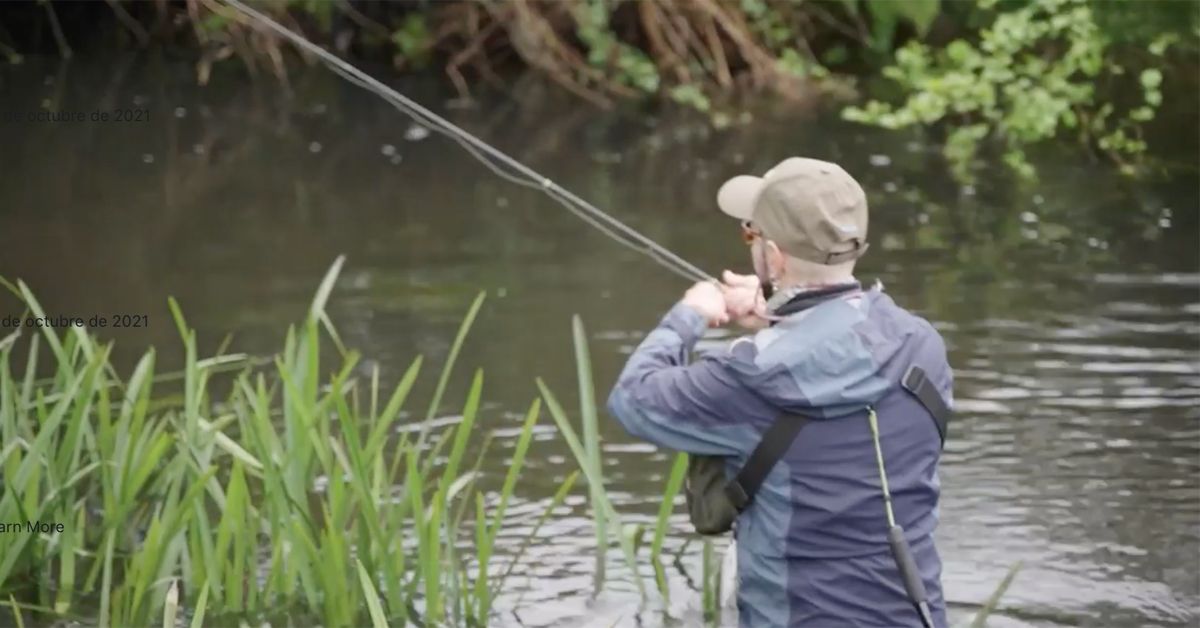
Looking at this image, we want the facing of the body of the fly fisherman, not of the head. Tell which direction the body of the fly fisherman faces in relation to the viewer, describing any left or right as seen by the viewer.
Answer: facing away from the viewer and to the left of the viewer

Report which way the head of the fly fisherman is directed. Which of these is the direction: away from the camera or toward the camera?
away from the camera
